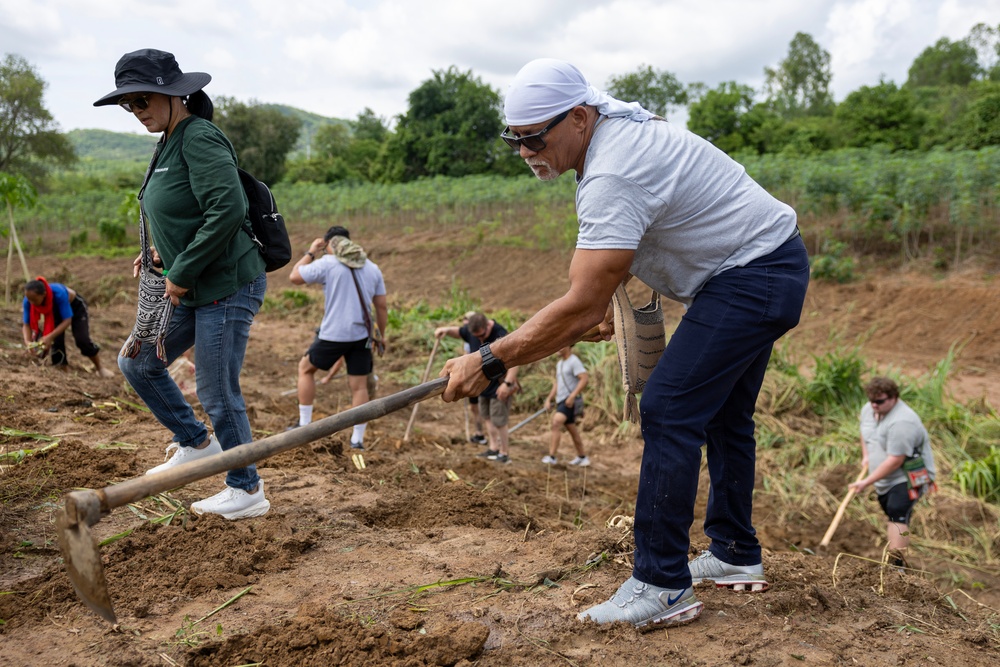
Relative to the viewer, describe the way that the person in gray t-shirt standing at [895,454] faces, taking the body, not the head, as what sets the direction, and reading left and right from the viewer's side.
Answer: facing the viewer and to the left of the viewer

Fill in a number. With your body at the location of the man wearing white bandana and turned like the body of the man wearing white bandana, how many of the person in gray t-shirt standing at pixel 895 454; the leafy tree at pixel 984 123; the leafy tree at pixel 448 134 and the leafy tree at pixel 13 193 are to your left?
0

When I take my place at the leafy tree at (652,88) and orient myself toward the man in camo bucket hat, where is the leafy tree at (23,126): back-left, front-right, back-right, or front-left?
front-right

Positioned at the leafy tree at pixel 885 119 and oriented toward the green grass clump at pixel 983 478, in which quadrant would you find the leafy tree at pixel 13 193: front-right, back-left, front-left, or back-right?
front-right

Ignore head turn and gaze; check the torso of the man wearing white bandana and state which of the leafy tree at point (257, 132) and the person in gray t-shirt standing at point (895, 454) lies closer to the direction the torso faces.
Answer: the leafy tree

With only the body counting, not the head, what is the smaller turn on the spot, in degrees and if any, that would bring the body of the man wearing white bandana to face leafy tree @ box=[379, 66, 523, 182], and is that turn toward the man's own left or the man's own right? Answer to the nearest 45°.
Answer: approximately 90° to the man's own right

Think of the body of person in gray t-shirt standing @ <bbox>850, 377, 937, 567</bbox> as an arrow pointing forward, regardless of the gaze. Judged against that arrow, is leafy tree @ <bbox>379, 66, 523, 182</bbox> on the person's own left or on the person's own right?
on the person's own right

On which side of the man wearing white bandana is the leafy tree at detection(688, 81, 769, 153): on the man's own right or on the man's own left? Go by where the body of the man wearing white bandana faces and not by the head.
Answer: on the man's own right

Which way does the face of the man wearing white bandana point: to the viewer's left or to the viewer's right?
to the viewer's left

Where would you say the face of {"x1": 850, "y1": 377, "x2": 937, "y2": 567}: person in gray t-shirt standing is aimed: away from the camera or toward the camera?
toward the camera

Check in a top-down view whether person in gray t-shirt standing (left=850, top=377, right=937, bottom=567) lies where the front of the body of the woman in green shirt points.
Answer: no

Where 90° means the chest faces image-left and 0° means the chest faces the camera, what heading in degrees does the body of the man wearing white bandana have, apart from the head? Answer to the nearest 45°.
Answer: approximately 90°

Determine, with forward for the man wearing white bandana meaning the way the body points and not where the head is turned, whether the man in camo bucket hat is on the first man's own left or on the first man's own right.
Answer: on the first man's own right

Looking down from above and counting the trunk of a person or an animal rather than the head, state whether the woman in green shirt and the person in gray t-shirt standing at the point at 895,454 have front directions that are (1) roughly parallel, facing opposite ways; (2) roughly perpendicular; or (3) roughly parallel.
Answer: roughly parallel

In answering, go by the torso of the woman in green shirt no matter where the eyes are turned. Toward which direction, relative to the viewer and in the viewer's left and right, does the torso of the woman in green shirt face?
facing to the left of the viewer
